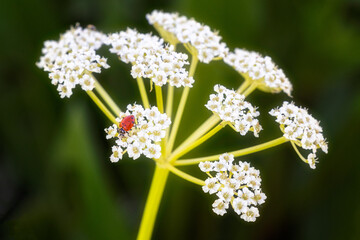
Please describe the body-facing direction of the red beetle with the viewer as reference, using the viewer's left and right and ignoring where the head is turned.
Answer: facing the viewer and to the left of the viewer
